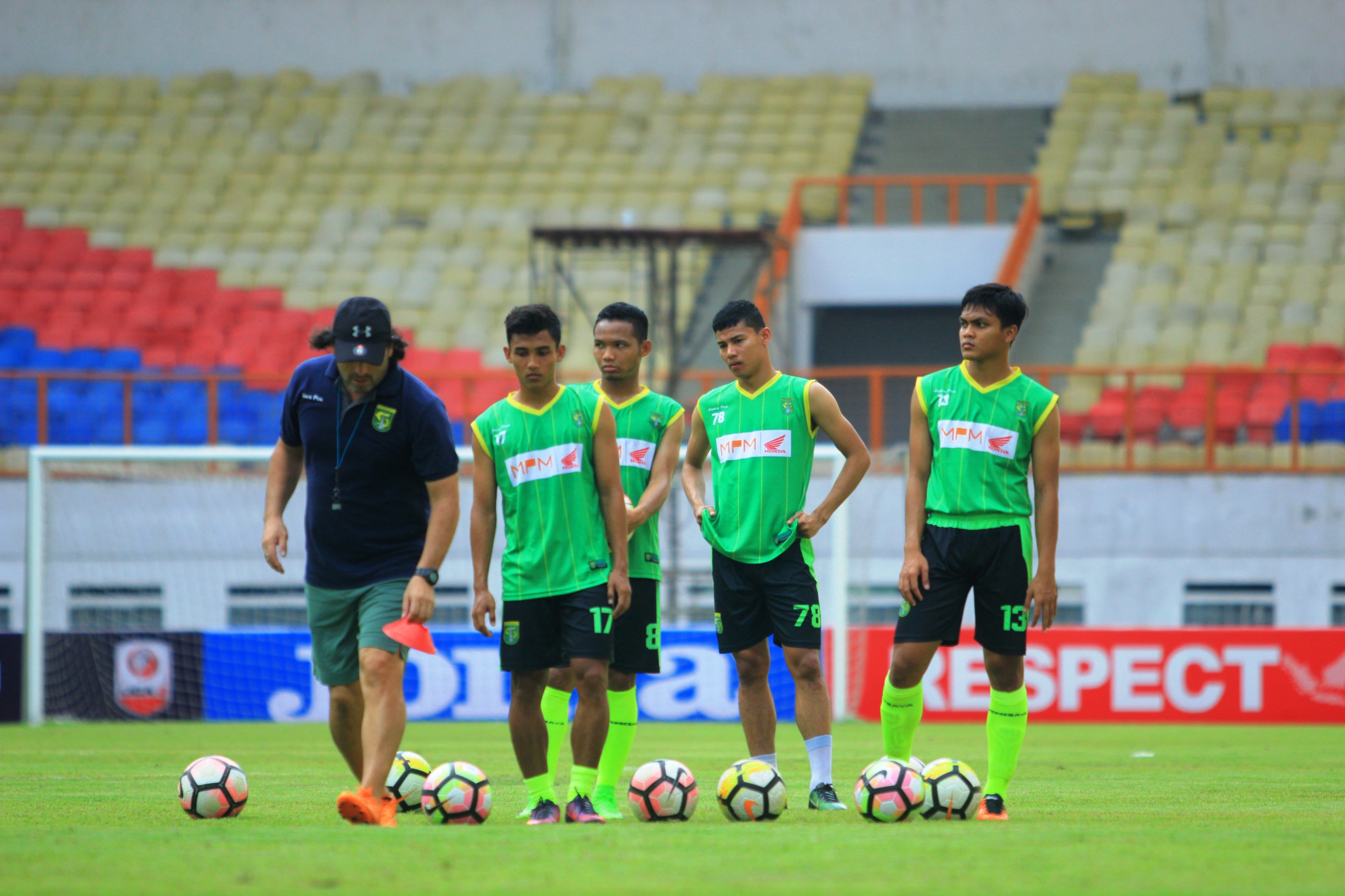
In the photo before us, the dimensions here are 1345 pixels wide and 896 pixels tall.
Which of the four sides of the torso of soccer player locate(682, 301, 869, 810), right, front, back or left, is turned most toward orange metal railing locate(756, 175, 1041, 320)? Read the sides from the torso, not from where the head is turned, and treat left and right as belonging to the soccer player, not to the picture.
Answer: back

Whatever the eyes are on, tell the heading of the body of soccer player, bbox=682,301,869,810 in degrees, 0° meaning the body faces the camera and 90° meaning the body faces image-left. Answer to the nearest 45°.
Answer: approximately 0°

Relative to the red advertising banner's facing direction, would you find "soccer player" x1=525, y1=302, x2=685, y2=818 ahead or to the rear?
ahead

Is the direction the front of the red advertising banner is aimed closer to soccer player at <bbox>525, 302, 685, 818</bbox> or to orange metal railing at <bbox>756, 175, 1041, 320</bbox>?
the soccer player

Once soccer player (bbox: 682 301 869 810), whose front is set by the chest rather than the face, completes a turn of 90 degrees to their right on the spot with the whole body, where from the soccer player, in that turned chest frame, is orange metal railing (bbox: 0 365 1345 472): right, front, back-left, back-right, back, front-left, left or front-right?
right

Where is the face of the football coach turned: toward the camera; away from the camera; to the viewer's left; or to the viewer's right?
toward the camera

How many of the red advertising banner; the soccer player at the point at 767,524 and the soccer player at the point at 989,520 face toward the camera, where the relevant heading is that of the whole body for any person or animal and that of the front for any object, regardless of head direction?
3

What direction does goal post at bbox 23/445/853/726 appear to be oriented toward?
toward the camera

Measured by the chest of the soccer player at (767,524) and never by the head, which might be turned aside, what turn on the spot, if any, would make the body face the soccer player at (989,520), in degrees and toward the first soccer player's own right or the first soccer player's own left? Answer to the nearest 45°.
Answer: approximately 45° to the first soccer player's own left

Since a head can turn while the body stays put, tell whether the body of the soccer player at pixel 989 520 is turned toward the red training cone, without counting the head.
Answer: no

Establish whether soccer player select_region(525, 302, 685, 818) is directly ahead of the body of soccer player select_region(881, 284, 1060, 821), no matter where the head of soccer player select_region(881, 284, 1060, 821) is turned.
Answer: no

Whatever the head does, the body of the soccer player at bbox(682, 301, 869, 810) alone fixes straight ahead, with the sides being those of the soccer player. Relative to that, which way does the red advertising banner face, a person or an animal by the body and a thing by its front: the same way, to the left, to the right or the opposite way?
the same way

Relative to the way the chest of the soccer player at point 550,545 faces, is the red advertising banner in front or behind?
behind

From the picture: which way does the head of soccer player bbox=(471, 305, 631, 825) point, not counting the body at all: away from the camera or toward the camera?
toward the camera

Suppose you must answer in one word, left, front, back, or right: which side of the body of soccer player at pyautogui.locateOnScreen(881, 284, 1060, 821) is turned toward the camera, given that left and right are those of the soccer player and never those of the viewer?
front

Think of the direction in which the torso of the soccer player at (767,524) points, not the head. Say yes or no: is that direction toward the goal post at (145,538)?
no

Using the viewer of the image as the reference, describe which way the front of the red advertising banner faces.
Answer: facing the viewer

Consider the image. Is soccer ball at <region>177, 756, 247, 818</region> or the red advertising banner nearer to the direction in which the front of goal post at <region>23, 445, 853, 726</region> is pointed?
the soccer ball
